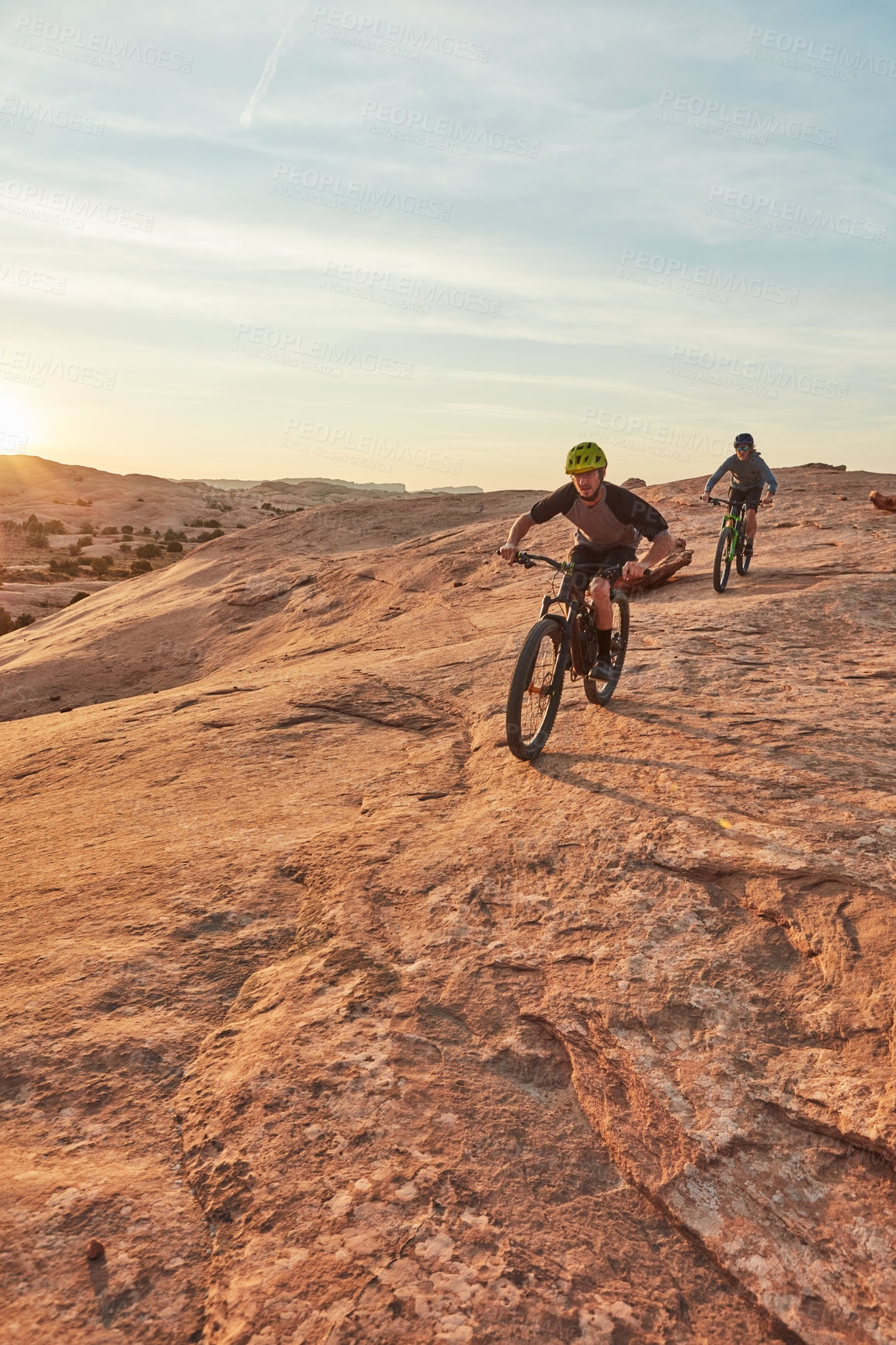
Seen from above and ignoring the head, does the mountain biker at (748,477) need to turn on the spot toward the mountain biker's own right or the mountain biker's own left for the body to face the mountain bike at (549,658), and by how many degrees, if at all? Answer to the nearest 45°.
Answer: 0° — they already face it

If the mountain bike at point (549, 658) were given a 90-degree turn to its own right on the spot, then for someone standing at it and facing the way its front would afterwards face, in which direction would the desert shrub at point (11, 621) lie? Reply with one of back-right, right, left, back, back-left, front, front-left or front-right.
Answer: front

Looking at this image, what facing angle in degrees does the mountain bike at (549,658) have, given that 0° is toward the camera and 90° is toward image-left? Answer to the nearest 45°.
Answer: approximately 45°

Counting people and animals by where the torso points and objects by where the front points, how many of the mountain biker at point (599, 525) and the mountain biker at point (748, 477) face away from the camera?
0

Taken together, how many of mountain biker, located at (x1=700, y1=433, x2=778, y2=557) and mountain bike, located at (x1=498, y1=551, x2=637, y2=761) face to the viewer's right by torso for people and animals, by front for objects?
0

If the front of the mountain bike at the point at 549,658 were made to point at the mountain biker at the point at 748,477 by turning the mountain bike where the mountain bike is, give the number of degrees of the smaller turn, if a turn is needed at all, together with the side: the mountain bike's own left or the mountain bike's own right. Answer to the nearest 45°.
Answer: approximately 135° to the mountain bike's own right

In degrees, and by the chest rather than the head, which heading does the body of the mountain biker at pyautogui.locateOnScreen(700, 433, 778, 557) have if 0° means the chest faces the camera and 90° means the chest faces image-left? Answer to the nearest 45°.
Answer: approximately 0°

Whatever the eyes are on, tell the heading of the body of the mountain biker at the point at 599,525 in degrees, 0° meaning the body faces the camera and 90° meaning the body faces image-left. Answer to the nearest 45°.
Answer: approximately 45°

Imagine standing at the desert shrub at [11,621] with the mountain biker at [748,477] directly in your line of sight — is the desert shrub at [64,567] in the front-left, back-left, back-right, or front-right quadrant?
back-left

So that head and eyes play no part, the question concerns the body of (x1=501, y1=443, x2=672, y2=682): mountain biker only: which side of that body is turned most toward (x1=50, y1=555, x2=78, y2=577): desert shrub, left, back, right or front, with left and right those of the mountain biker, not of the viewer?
right
